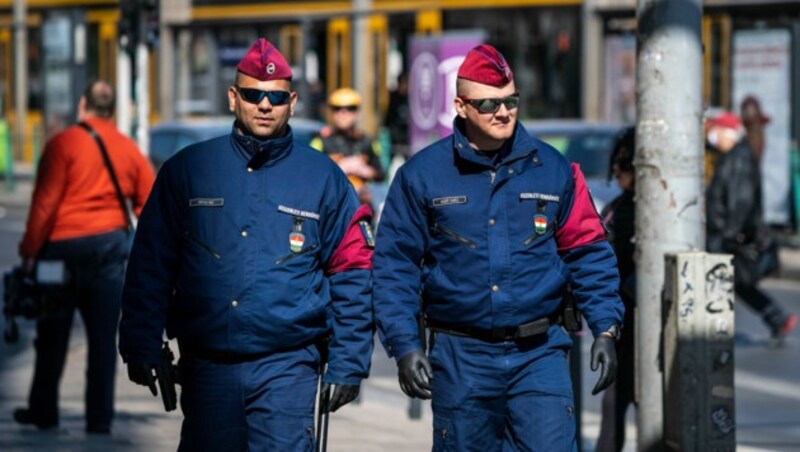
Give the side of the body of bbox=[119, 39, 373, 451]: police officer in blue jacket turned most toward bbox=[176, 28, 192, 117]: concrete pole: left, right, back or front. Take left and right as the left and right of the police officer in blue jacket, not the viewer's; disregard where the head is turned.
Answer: back

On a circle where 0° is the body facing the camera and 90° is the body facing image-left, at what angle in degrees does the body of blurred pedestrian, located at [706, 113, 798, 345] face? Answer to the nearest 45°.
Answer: approximately 90°

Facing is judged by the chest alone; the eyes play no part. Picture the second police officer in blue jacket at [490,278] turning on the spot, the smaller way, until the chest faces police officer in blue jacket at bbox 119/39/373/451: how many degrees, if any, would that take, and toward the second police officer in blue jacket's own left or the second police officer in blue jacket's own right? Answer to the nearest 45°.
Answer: approximately 90° to the second police officer in blue jacket's own right

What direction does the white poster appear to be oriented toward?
toward the camera

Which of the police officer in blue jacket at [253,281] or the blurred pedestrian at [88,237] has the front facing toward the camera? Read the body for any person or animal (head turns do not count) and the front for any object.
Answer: the police officer in blue jacket

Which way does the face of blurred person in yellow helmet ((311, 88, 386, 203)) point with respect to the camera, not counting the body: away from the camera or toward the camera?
toward the camera

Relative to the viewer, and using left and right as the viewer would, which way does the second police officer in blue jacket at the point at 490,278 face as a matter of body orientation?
facing the viewer

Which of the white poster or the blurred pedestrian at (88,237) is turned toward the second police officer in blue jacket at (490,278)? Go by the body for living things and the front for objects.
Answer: the white poster

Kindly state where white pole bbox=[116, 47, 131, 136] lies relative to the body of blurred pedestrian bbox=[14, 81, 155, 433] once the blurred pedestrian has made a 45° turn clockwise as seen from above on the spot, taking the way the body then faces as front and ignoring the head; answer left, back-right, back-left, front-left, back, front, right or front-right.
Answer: front

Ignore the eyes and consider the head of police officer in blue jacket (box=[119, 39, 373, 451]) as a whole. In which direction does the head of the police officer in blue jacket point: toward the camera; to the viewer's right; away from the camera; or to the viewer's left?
toward the camera

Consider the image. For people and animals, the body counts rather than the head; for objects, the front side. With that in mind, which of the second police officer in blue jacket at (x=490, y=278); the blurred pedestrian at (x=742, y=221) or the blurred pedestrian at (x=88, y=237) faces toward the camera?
the second police officer in blue jacket
